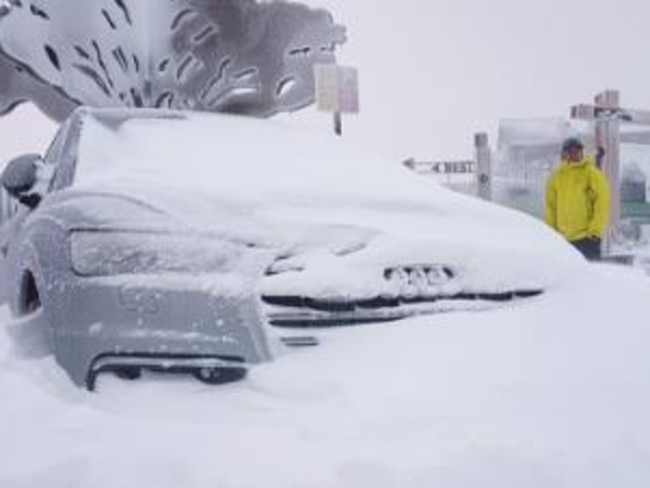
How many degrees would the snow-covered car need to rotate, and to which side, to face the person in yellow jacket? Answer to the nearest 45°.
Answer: approximately 90° to its left

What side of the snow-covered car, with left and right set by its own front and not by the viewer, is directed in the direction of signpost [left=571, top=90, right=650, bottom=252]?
left

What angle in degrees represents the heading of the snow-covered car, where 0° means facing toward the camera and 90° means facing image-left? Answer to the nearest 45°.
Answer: approximately 315°

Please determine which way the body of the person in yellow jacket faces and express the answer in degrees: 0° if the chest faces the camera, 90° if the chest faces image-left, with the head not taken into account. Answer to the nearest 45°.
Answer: approximately 0°

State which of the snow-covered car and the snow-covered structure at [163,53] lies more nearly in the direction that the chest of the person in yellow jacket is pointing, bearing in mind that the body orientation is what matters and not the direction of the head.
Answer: the snow-covered car

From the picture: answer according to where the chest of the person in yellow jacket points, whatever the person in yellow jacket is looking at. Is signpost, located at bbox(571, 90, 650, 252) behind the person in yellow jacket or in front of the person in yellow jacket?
behind

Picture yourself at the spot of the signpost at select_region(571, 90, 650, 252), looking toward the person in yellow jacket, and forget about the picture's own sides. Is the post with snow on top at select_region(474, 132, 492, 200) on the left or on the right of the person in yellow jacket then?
right

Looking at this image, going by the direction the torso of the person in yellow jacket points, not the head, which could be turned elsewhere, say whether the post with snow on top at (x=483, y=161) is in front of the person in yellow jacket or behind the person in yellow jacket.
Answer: behind

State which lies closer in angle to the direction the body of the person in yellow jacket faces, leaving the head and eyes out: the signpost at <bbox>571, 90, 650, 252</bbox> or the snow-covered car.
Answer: the snow-covered car

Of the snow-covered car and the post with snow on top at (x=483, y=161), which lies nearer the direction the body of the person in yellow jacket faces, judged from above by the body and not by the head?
the snow-covered car
